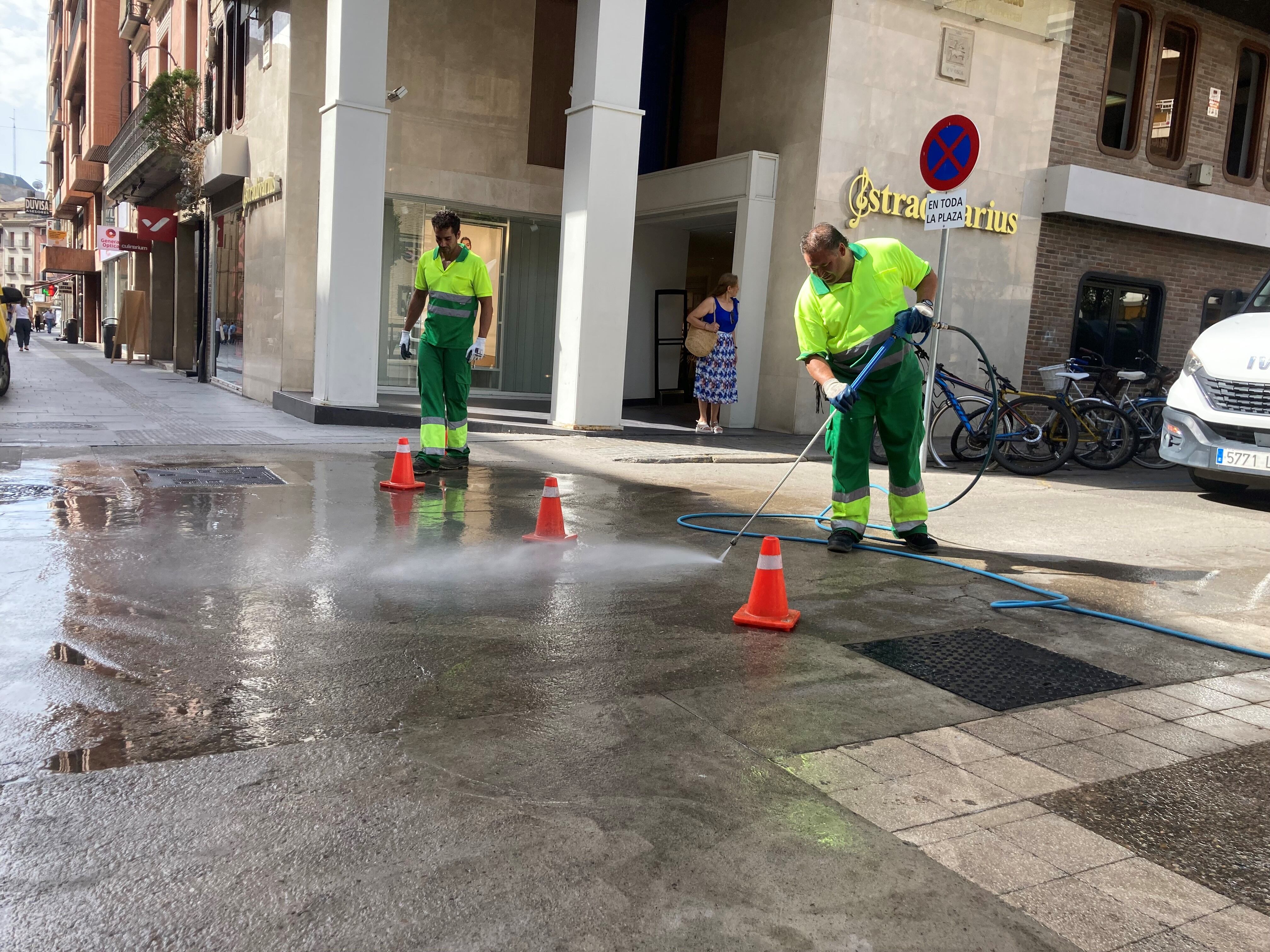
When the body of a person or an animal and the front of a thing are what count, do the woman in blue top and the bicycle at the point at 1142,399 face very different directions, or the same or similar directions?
very different directions

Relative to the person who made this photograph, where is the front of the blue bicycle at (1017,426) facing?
facing to the left of the viewer

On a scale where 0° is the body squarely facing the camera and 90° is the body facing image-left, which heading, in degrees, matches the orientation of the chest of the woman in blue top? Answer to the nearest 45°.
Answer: approximately 315°
